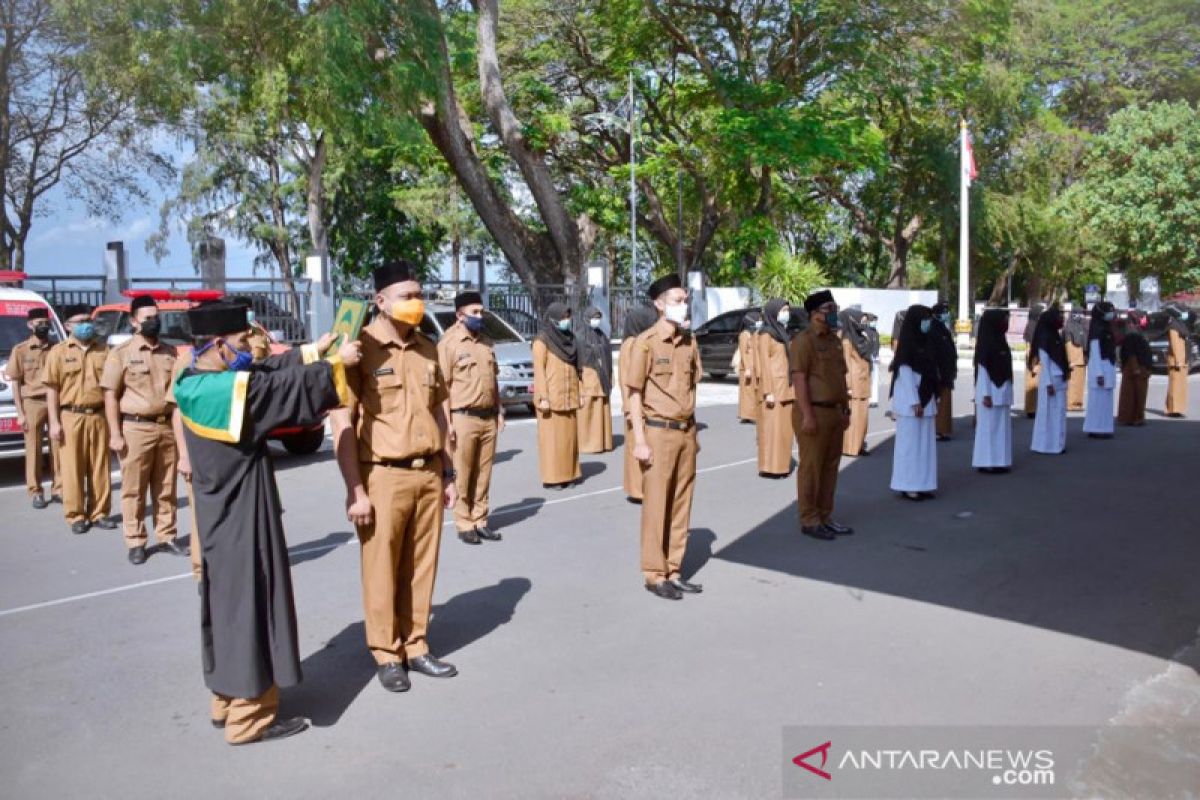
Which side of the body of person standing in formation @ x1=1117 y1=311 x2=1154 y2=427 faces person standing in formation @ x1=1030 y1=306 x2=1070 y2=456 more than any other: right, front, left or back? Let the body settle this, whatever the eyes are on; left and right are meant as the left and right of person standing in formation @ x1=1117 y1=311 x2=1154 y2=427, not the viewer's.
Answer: right

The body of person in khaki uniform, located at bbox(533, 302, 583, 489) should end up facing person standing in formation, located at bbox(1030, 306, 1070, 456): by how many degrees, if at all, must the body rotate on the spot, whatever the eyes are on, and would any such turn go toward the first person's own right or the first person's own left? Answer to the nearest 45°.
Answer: approximately 45° to the first person's own left

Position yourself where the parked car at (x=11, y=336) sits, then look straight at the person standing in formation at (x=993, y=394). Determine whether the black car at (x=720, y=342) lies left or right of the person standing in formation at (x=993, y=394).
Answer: left

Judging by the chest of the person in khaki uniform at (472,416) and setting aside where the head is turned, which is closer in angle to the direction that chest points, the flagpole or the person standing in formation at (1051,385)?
the person standing in formation

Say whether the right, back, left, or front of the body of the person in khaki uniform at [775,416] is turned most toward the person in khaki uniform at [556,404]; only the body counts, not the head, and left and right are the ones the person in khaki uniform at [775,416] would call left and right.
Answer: right

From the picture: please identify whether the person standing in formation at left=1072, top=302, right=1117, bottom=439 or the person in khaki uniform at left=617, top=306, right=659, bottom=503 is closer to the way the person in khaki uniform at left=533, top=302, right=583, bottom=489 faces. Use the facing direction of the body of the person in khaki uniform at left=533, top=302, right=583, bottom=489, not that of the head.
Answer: the person in khaki uniform

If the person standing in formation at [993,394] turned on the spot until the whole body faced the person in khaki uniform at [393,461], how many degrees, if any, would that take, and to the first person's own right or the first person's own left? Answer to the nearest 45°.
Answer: approximately 45° to the first person's own right

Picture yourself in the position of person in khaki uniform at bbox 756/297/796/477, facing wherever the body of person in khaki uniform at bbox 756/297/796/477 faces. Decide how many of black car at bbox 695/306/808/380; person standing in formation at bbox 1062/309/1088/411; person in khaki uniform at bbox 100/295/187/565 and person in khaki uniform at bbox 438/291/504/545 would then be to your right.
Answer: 2
